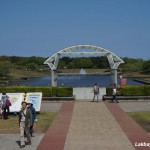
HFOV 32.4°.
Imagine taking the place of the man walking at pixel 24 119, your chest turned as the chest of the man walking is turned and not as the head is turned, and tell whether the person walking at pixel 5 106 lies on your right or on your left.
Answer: on your right

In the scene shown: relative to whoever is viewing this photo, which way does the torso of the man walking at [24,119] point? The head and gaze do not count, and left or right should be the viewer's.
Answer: facing the viewer and to the left of the viewer

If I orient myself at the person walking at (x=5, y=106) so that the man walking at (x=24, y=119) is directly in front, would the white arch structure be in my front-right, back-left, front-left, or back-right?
back-left

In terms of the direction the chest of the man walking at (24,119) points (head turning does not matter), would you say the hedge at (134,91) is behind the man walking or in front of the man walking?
behind

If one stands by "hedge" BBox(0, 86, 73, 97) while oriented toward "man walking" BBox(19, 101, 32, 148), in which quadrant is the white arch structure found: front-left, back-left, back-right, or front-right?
back-left

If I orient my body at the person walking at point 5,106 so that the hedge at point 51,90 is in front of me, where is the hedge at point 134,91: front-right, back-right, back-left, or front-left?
front-right

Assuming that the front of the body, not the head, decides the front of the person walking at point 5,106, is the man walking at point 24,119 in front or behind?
behind
